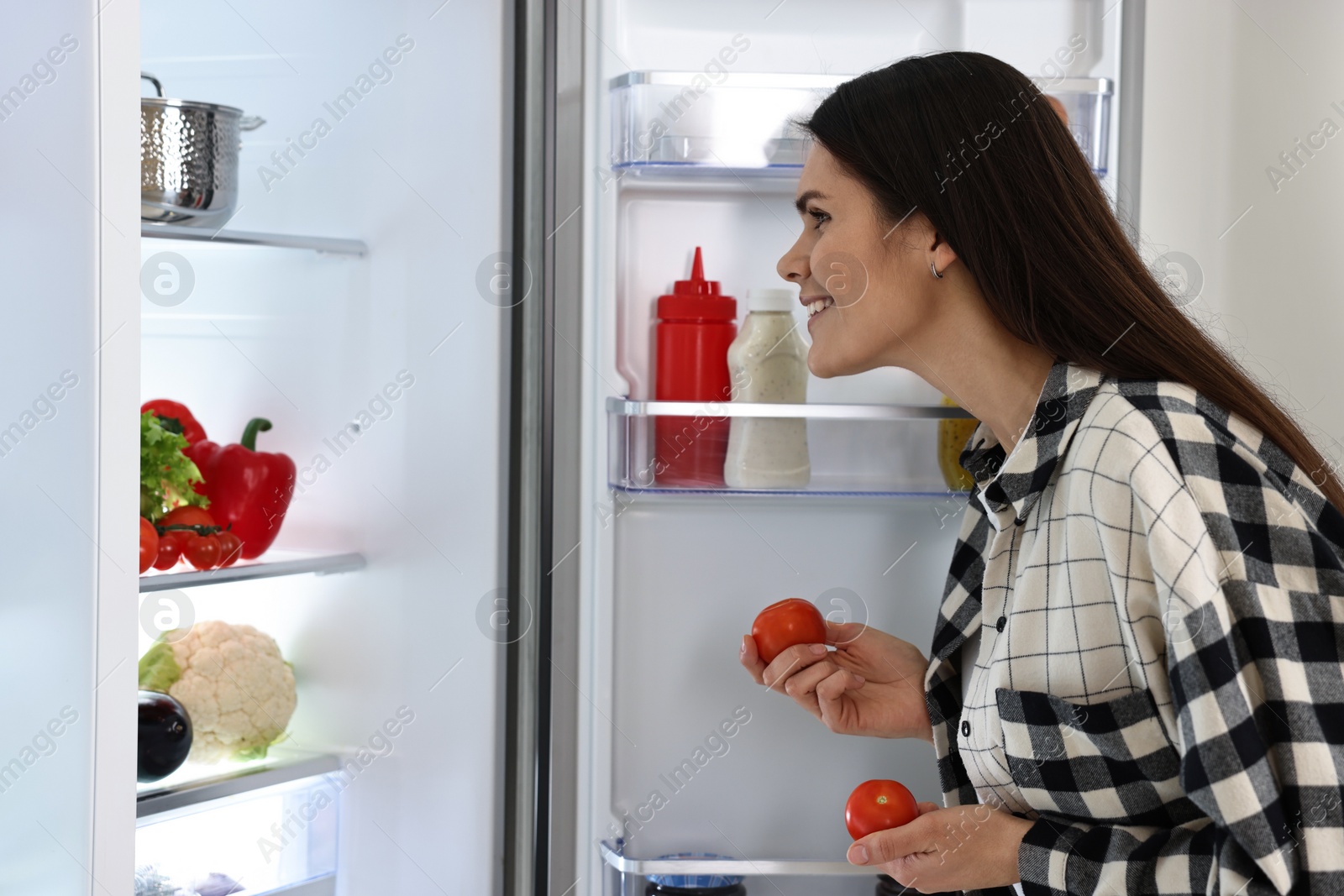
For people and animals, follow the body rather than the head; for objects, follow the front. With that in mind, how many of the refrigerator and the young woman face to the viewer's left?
1

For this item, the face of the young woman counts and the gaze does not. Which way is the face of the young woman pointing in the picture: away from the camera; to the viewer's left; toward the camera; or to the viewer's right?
to the viewer's left

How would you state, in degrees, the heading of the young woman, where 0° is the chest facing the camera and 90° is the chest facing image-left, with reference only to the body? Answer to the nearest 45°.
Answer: approximately 90°

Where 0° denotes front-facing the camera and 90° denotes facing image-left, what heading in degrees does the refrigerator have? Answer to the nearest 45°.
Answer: approximately 315°

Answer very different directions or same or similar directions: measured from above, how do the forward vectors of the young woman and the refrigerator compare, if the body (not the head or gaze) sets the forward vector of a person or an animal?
very different directions

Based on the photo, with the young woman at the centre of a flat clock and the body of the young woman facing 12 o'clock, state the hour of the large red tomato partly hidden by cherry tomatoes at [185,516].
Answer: The large red tomato partly hidden by cherry tomatoes is roughly at 12 o'clock from the young woman.

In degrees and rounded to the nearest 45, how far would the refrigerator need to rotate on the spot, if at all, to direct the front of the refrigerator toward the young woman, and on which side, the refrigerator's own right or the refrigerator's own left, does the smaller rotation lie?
0° — it already faces them

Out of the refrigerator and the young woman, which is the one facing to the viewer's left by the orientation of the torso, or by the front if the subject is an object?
the young woman

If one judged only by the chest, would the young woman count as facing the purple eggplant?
yes

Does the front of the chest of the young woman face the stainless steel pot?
yes
